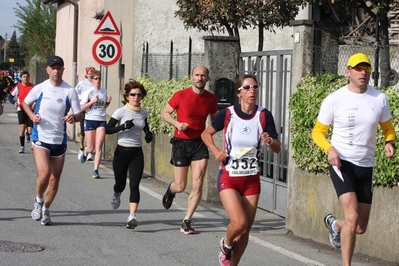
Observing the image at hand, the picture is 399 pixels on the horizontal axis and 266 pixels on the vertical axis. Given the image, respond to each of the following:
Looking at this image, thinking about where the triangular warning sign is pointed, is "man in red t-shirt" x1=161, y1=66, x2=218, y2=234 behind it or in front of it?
in front

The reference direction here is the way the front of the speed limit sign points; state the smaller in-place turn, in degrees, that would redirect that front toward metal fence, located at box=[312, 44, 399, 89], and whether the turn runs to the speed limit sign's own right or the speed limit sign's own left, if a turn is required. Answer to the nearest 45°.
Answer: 0° — it already faces it

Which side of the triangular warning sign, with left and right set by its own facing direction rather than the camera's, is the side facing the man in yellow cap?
front

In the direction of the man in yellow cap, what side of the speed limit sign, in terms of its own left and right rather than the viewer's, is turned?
front

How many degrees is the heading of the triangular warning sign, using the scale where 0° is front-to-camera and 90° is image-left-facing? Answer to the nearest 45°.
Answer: approximately 0°

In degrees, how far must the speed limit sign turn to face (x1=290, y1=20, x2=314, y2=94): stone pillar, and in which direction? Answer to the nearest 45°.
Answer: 0° — it already faces it

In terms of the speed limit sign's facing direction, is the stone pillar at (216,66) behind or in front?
in front
